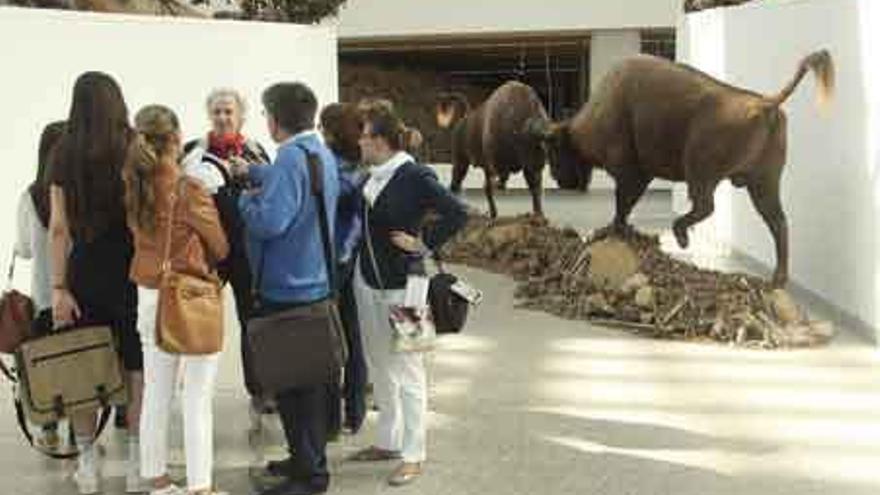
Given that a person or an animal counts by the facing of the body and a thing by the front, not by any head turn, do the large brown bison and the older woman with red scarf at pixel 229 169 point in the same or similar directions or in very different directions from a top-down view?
very different directions

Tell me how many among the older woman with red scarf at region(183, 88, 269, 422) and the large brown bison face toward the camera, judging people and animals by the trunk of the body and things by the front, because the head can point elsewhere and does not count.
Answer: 1

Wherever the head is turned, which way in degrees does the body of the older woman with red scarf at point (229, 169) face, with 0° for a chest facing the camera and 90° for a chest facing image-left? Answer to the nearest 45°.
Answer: approximately 0°

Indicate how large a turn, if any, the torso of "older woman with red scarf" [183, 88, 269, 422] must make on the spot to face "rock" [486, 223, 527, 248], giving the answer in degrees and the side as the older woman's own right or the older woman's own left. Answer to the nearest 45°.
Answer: approximately 180°

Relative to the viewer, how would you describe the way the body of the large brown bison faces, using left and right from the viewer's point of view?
facing away from the viewer and to the left of the viewer

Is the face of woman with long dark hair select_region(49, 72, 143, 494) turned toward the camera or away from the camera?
away from the camera
